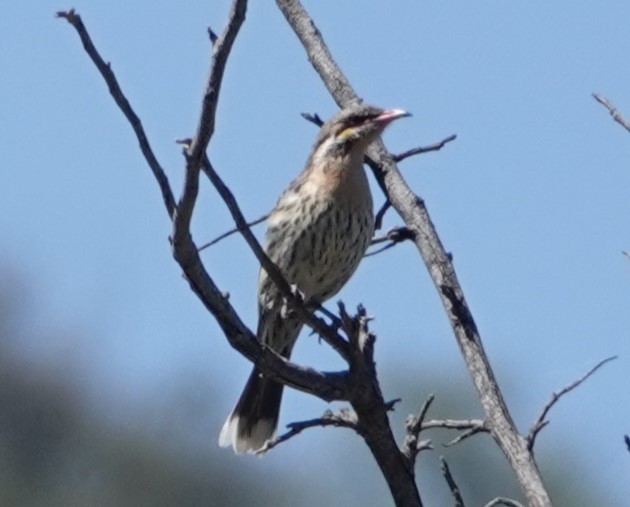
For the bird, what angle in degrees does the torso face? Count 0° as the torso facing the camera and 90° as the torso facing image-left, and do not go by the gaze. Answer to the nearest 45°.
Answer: approximately 315°
